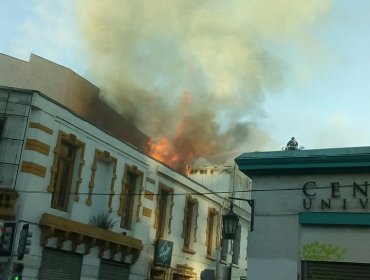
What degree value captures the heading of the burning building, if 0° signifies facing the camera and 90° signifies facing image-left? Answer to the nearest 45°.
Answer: approximately 315°

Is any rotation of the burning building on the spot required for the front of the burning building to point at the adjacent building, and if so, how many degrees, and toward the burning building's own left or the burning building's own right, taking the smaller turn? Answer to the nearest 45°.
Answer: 0° — it already faces it
